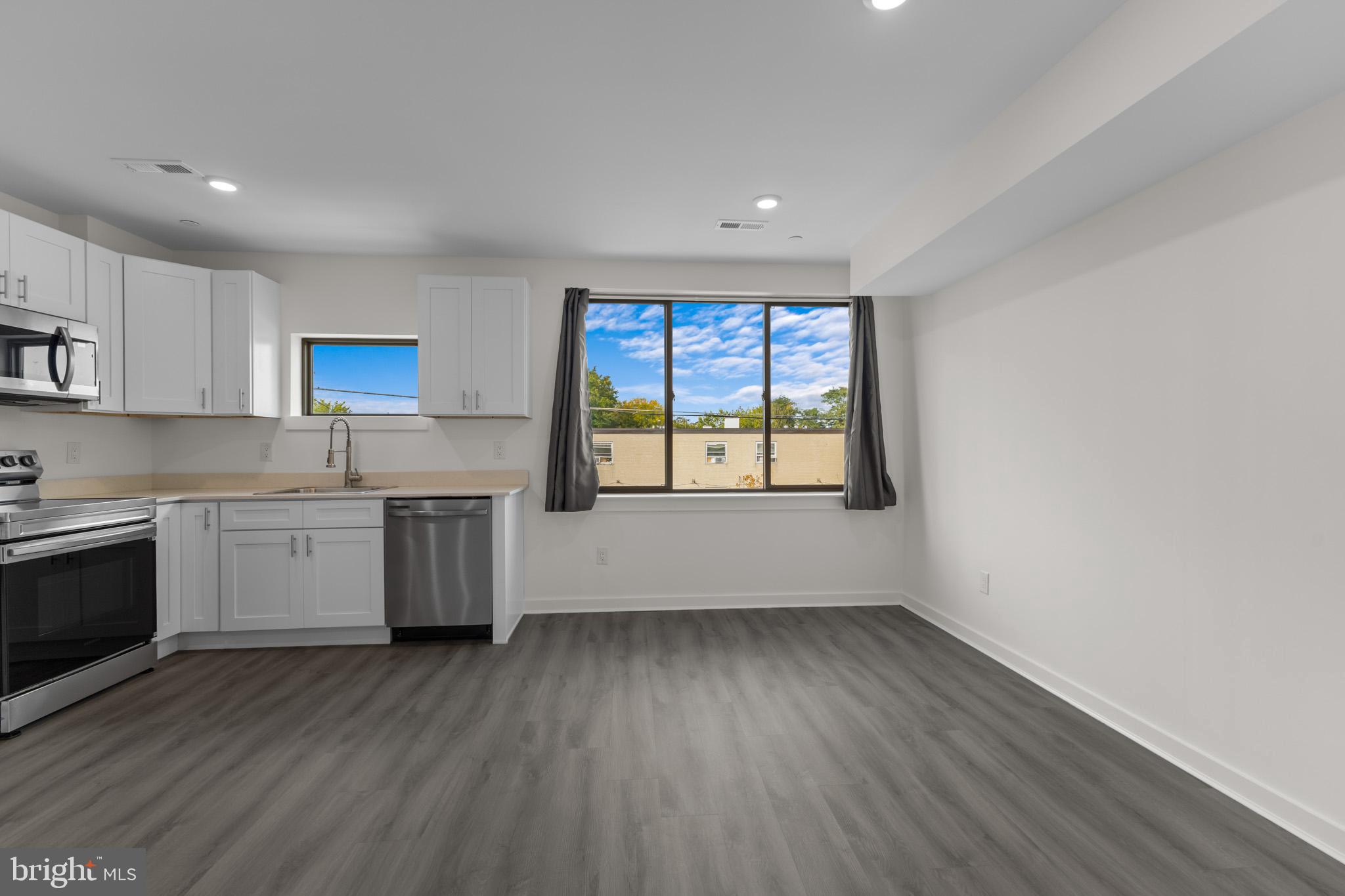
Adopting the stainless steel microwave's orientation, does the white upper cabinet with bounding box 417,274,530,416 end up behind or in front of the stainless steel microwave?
in front

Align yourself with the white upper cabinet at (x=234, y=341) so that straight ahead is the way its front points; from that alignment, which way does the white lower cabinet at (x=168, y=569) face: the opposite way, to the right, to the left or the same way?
to the left

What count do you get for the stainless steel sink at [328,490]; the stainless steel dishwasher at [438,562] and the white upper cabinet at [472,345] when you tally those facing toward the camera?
3

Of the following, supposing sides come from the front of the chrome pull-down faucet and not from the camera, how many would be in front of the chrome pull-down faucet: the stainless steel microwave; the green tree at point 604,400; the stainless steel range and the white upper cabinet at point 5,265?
3

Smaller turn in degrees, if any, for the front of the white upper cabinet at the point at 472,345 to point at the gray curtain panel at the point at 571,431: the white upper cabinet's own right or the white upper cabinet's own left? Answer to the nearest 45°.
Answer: approximately 90° to the white upper cabinet's own left

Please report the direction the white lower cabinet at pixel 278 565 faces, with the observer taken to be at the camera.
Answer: facing the viewer

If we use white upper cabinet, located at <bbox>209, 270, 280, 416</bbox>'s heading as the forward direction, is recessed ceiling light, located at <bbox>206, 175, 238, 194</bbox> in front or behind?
in front

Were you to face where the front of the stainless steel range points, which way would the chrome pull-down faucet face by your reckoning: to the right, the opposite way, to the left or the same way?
to the right

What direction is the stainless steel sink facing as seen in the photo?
toward the camera

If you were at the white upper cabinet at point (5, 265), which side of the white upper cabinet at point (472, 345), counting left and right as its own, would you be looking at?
right

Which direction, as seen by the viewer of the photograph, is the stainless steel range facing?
facing the viewer and to the right of the viewer

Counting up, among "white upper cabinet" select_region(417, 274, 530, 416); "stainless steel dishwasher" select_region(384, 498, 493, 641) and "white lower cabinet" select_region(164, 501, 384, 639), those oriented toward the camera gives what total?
3
